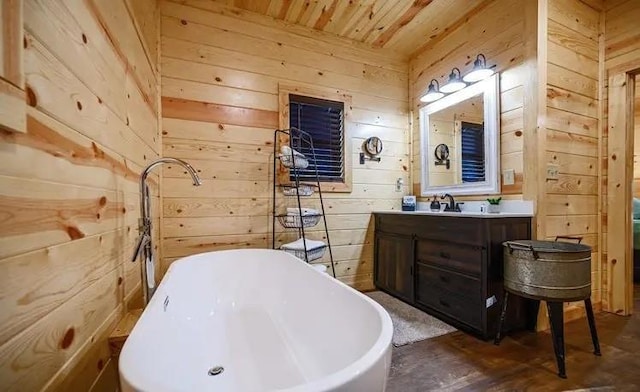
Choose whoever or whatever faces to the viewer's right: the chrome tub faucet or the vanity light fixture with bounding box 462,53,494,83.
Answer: the chrome tub faucet

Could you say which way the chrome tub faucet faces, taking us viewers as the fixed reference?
facing to the right of the viewer

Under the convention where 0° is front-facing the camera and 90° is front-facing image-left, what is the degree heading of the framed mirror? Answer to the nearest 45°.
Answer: approximately 45°

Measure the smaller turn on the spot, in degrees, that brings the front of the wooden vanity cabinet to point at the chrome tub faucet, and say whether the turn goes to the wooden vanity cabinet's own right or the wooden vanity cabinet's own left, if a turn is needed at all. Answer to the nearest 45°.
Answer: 0° — it already faces it

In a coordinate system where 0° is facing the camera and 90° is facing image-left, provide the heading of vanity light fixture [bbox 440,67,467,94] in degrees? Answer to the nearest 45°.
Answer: approximately 45°

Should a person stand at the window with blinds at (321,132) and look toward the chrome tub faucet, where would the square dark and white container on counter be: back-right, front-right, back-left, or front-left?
back-left

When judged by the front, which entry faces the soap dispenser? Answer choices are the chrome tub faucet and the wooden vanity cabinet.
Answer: the chrome tub faucet
